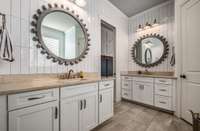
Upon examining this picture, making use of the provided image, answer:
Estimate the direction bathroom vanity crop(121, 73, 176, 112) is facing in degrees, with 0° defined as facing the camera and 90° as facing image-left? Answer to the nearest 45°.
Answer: approximately 45°

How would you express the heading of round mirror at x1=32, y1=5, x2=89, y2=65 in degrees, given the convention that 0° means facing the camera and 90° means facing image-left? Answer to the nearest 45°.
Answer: approximately 315°

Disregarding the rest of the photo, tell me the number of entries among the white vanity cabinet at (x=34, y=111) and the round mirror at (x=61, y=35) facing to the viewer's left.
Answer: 0

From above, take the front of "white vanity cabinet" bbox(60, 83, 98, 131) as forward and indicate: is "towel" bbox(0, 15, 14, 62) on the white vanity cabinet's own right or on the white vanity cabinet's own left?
on the white vanity cabinet's own right

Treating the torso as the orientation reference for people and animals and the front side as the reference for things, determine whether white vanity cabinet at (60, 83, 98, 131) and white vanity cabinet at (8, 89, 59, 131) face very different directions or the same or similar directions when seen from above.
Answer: same or similar directions

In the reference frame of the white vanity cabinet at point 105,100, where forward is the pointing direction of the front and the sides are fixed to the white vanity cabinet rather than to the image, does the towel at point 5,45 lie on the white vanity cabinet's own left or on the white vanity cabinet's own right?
on the white vanity cabinet's own right

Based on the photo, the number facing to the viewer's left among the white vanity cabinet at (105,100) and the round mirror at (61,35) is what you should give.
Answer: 0

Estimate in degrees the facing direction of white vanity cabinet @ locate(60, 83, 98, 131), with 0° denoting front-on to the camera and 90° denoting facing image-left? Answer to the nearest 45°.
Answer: approximately 315°

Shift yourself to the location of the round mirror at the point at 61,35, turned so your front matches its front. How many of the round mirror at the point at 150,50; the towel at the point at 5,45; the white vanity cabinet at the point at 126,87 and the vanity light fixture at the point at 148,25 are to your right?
1

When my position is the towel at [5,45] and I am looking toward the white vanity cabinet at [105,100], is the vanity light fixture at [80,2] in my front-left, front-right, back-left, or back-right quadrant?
front-left
